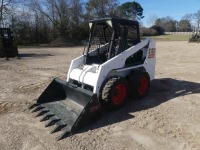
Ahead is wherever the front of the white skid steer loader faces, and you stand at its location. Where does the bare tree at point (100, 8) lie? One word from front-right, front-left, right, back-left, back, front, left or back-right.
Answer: back-right

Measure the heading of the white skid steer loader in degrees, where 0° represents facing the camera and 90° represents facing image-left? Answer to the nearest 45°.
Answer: approximately 45°
